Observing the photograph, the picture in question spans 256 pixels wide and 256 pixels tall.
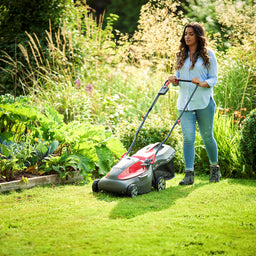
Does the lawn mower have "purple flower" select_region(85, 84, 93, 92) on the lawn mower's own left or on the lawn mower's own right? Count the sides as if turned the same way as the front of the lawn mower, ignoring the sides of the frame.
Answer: on the lawn mower's own right

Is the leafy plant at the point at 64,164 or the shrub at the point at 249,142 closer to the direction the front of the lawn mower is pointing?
the leafy plant

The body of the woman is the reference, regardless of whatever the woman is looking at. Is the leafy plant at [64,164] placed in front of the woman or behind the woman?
in front

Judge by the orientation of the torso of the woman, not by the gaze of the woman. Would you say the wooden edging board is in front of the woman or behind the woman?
in front

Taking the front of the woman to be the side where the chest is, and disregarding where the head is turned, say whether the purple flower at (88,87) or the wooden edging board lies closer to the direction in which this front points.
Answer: the wooden edging board

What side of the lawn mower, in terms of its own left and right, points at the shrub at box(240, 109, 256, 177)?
back

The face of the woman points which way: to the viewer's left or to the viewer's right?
to the viewer's left

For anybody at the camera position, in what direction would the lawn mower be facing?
facing the viewer and to the left of the viewer

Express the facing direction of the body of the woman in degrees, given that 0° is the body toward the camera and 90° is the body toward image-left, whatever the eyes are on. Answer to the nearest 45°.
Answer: approximately 45°
